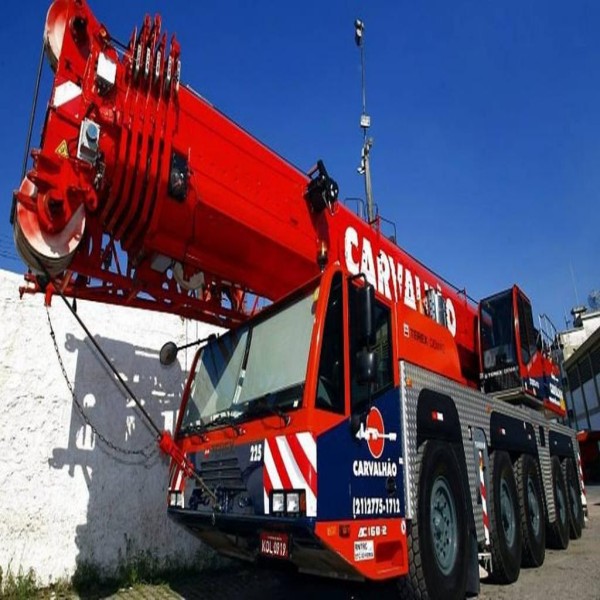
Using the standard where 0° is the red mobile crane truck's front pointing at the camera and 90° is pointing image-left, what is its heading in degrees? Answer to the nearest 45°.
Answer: approximately 45°
